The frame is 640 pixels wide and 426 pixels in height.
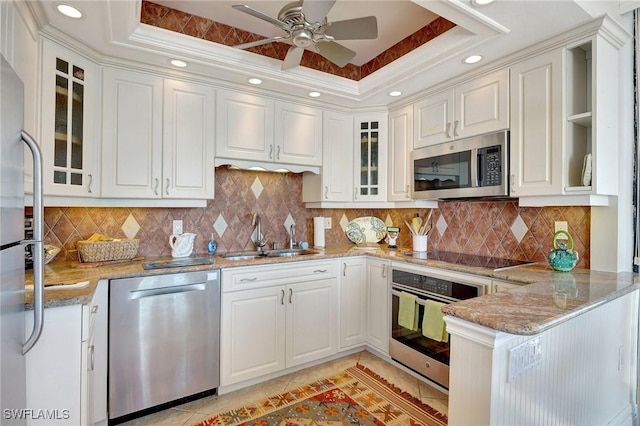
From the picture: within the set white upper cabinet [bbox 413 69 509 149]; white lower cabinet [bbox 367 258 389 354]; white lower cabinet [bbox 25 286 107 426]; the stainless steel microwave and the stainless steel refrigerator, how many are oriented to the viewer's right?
2

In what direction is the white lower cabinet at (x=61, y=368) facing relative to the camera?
to the viewer's right

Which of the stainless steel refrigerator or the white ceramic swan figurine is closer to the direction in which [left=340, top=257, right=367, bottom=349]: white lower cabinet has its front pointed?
the stainless steel refrigerator

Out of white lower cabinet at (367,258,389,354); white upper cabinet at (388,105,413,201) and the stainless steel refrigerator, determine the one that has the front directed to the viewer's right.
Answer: the stainless steel refrigerator

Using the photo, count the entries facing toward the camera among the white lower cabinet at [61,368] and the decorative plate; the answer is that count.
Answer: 1

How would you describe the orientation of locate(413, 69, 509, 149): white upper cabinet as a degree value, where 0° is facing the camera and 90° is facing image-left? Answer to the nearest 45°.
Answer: approximately 45°
